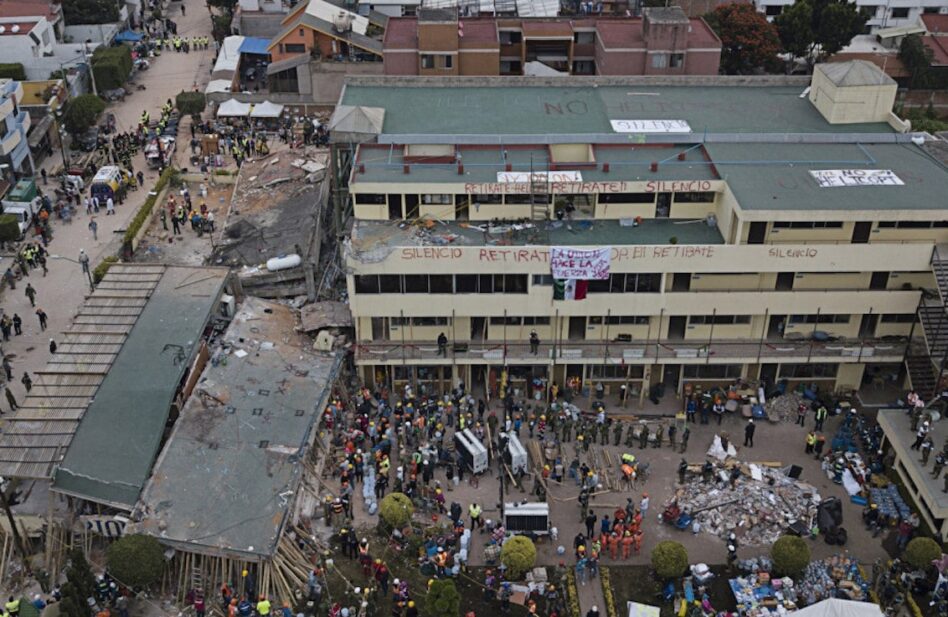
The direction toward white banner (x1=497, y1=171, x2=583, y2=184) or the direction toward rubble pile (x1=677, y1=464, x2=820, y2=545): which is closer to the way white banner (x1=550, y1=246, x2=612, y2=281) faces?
the rubble pile

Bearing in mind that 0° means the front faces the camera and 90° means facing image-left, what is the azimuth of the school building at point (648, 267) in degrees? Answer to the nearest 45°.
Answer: approximately 0°

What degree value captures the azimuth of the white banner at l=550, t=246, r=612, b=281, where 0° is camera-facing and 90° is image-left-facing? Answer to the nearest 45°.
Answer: approximately 0°

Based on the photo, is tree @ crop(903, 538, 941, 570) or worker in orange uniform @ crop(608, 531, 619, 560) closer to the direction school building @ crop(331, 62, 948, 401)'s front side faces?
the worker in orange uniform

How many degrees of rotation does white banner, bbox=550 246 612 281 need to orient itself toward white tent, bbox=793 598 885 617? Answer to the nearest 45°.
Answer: approximately 45° to its left

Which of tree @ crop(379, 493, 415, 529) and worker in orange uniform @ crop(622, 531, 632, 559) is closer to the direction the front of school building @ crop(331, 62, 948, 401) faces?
the worker in orange uniform

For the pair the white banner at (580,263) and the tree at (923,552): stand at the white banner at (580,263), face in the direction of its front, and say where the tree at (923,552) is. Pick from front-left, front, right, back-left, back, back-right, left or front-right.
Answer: front-left

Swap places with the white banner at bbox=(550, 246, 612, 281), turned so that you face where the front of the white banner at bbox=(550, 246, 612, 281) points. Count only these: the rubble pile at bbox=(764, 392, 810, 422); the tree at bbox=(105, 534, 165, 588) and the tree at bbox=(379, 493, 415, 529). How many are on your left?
1

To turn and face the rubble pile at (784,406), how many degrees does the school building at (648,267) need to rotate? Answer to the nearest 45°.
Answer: approximately 90° to its left

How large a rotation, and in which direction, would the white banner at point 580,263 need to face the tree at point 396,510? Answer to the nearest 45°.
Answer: approximately 45° to its right
